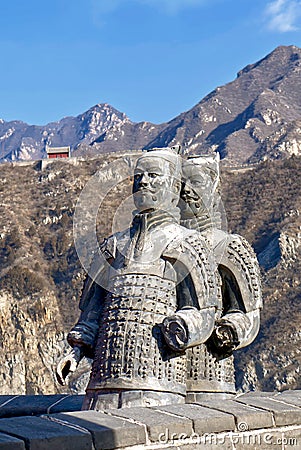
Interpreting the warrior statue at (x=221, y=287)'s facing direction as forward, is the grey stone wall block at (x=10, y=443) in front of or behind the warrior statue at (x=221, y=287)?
in front

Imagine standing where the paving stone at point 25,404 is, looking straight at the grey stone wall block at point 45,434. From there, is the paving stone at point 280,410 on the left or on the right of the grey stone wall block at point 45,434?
left

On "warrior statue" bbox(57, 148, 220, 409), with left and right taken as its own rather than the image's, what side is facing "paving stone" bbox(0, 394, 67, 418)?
right

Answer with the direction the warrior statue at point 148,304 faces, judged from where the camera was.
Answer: facing the viewer and to the left of the viewer

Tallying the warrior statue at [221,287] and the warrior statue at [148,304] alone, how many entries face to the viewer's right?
0
